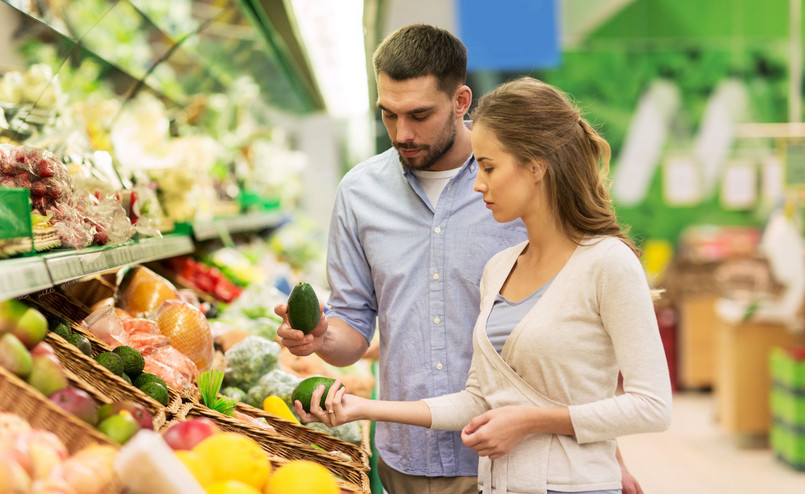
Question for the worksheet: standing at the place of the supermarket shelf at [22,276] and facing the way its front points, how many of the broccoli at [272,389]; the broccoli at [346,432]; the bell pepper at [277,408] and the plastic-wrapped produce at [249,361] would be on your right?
0

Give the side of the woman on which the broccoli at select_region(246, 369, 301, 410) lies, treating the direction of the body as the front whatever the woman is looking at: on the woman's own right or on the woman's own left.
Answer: on the woman's own right

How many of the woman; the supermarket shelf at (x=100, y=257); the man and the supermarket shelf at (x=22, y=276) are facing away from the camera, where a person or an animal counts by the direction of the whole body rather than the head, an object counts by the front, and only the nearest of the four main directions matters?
0

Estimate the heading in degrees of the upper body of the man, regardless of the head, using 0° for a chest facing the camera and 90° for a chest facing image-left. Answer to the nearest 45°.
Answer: approximately 0°

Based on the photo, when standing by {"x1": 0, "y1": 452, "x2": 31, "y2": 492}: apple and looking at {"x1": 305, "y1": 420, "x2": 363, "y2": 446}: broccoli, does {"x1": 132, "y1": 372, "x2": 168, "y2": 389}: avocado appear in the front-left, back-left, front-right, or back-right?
front-left

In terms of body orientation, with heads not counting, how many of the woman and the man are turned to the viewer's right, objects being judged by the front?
0

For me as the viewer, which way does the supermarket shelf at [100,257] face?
facing the viewer and to the right of the viewer

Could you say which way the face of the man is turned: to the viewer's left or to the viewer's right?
to the viewer's left

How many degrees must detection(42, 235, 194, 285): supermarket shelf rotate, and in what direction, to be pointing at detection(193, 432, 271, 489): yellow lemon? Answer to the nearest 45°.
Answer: approximately 45° to its right

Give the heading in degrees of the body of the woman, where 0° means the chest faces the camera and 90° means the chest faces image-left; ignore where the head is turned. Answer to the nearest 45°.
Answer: approximately 45°

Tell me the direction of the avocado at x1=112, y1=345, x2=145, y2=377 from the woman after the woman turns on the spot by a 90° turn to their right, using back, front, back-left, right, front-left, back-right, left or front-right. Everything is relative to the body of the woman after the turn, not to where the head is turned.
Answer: front-left
